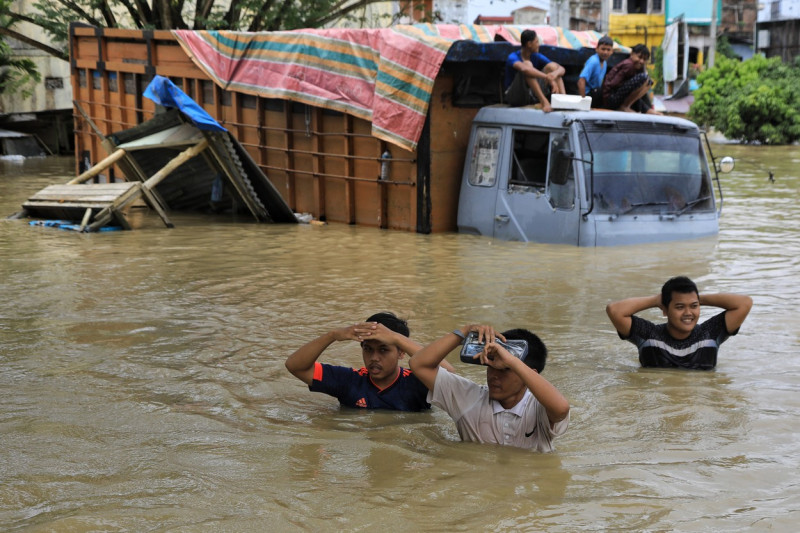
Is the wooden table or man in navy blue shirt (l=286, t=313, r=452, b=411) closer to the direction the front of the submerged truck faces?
the man in navy blue shirt

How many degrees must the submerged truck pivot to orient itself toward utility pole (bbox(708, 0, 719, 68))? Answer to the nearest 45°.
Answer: approximately 135° to its left

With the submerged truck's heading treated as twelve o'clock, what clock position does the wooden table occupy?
The wooden table is roughly at 5 o'clock from the submerged truck.

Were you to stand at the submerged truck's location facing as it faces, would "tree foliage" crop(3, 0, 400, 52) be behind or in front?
behind

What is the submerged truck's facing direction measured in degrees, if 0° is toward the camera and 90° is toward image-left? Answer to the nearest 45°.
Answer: approximately 315°

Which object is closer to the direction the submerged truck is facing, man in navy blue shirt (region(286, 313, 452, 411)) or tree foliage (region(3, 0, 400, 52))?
the man in navy blue shirt

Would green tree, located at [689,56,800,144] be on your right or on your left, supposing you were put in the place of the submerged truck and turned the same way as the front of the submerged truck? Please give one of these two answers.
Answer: on your left
